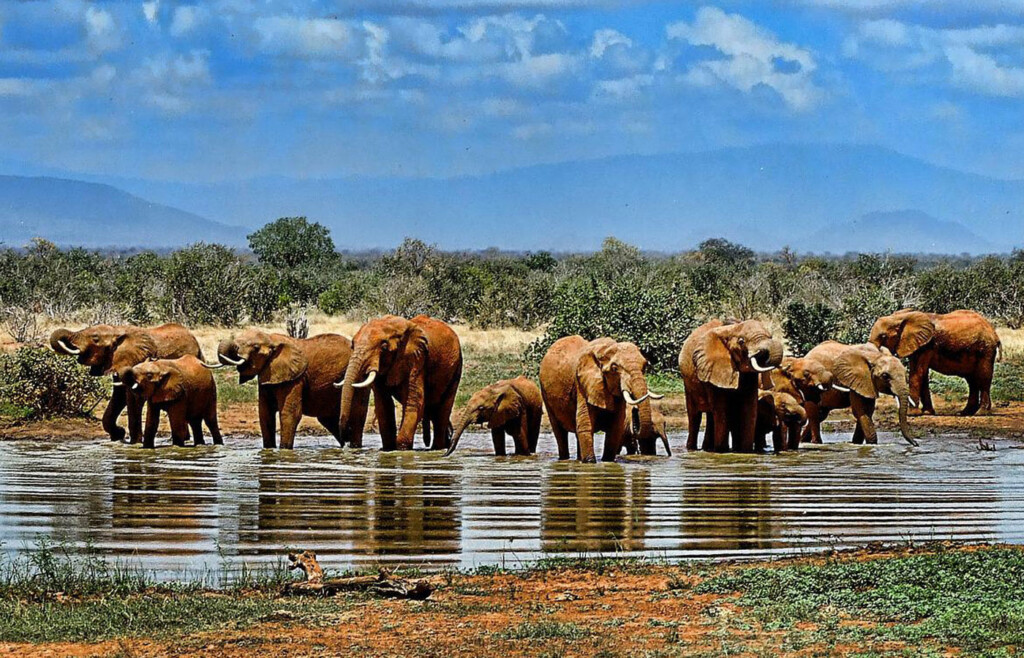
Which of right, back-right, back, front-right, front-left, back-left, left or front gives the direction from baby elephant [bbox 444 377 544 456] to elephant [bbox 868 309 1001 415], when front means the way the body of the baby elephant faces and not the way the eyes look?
back

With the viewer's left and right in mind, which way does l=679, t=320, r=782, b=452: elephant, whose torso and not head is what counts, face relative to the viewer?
facing the viewer and to the right of the viewer

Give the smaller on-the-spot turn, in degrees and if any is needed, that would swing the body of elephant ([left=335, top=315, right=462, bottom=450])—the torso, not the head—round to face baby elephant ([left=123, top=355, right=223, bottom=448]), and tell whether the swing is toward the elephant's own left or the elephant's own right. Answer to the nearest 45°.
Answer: approximately 45° to the elephant's own right

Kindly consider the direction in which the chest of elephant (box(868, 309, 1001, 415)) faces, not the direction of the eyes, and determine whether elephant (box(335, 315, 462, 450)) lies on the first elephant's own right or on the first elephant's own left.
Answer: on the first elephant's own left

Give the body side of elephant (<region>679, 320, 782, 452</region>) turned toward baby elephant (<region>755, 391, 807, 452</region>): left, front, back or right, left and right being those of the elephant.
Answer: left

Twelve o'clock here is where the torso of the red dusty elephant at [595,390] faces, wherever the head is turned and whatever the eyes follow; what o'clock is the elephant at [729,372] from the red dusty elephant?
The elephant is roughly at 9 o'clock from the red dusty elephant.

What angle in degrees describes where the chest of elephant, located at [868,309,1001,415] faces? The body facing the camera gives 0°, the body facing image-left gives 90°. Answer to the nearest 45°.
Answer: approximately 90°

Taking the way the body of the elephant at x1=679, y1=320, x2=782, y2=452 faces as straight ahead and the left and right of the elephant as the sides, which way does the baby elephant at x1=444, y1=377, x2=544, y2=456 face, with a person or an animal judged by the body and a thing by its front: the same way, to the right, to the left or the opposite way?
to the right

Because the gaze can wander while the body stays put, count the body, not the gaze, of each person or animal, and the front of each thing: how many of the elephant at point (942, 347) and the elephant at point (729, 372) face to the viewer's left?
1

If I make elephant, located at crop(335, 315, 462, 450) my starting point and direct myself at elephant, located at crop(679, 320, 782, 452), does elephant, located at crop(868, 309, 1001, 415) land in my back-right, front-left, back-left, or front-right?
front-left

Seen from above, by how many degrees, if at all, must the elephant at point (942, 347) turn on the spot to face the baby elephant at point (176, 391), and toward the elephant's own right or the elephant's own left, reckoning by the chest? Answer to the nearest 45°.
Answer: approximately 45° to the elephant's own left

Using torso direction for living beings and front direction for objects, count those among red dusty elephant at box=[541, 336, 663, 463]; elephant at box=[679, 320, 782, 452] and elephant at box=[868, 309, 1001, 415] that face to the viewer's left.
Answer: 1

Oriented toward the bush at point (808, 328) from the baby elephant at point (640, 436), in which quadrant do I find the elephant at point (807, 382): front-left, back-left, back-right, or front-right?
front-right

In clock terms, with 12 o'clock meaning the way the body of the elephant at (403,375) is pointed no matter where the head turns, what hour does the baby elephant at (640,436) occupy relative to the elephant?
The baby elephant is roughly at 8 o'clock from the elephant.
